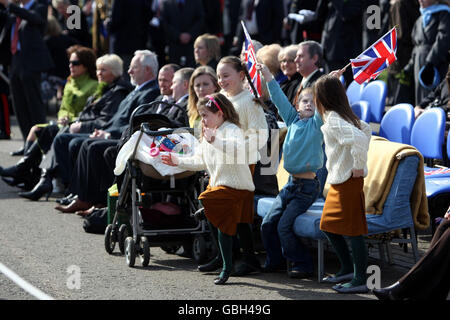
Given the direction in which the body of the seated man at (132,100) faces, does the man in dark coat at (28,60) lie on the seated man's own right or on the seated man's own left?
on the seated man's own right

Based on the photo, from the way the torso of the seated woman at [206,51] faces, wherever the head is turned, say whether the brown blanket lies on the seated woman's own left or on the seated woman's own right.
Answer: on the seated woman's own left
